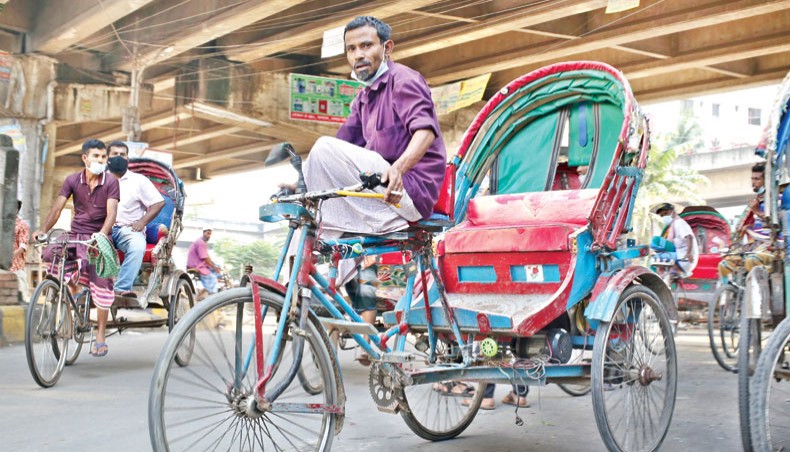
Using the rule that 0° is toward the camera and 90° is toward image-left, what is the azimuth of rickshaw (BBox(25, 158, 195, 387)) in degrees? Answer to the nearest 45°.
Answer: approximately 45°

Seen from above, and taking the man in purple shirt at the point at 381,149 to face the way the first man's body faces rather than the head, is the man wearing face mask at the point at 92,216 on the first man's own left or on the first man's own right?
on the first man's own right

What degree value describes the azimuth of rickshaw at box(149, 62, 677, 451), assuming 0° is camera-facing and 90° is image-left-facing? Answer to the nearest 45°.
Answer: approximately 45°

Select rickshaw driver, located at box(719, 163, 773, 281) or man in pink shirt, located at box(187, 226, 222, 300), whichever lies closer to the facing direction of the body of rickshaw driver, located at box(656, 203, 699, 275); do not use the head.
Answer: the man in pink shirt

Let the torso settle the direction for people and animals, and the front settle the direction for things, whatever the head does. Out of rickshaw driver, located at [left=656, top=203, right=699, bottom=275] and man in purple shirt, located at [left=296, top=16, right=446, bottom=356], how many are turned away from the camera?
0

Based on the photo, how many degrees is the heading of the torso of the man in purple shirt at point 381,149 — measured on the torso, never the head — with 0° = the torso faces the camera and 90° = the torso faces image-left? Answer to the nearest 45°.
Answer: approximately 45°

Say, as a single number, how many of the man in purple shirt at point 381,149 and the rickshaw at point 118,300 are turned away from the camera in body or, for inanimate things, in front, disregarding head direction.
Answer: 0

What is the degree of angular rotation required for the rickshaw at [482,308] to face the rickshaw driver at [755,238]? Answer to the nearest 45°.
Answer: approximately 180°

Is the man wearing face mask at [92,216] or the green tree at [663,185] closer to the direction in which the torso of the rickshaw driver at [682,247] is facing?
the man wearing face mask

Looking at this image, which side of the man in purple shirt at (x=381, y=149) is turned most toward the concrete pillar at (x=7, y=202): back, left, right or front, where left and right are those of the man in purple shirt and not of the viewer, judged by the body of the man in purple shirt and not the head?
right

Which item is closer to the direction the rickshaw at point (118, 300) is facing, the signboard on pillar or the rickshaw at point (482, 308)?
the rickshaw

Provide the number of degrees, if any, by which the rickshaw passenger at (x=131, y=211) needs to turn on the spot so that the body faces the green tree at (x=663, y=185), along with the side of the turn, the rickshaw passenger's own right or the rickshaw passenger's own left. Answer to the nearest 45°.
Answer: approximately 180°

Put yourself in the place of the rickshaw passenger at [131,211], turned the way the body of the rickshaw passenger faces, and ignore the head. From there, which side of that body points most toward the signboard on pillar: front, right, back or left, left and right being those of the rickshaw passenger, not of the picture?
back
